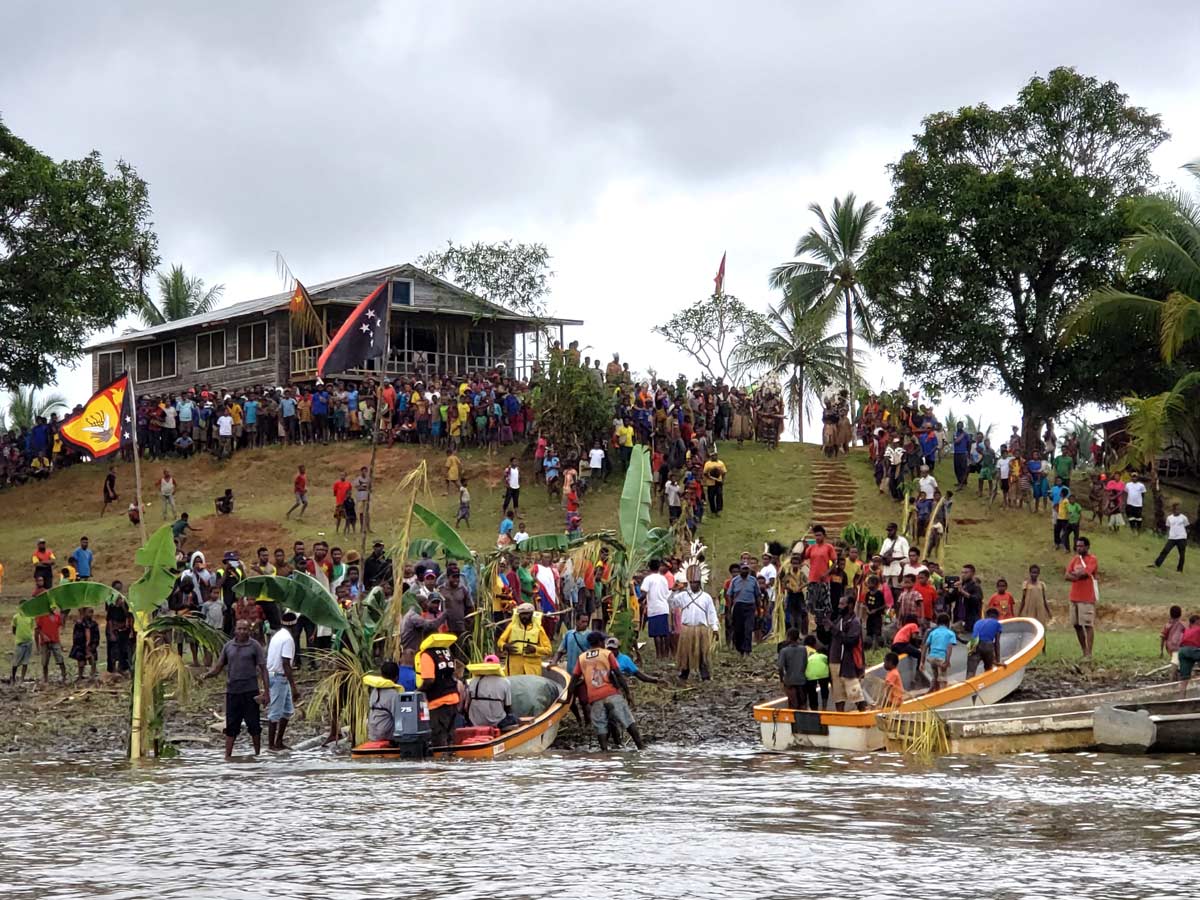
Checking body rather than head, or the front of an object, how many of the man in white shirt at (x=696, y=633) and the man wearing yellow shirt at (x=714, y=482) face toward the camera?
2

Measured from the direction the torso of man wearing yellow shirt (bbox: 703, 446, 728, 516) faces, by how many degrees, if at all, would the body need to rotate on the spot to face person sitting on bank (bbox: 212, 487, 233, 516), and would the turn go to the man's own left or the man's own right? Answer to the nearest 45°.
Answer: approximately 90° to the man's own right

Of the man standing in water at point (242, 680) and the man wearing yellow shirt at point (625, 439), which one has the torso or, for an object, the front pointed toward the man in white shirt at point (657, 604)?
the man wearing yellow shirt

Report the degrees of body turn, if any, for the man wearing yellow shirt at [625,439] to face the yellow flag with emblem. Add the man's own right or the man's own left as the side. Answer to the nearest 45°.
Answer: approximately 45° to the man's own right

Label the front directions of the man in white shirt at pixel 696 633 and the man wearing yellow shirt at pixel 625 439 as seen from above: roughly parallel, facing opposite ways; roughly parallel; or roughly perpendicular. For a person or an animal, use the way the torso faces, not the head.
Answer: roughly parallel

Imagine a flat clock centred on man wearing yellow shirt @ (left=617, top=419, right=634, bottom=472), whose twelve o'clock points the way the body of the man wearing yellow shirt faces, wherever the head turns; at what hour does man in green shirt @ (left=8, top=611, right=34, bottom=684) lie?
The man in green shirt is roughly at 1 o'clock from the man wearing yellow shirt.

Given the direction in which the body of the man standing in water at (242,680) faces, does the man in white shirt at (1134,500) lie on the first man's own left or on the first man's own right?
on the first man's own left

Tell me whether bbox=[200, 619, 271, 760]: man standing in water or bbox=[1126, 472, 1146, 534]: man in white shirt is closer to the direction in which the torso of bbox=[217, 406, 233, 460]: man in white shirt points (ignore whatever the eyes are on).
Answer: the man standing in water

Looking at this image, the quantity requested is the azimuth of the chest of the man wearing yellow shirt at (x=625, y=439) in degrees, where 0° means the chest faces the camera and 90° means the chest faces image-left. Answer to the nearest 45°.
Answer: approximately 0°

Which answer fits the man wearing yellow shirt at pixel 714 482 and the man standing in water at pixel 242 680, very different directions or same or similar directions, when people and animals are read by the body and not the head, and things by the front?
same or similar directions

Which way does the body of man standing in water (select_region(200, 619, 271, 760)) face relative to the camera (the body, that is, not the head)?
toward the camera

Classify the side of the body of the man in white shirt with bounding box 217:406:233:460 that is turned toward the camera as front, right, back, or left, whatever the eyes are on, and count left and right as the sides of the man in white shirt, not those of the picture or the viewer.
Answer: front

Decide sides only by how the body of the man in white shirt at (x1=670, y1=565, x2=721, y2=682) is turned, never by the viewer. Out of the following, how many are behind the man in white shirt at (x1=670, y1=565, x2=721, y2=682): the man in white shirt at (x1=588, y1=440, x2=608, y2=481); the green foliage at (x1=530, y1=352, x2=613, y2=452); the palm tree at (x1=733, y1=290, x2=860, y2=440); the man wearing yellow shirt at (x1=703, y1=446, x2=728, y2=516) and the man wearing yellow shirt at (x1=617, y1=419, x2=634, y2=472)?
5

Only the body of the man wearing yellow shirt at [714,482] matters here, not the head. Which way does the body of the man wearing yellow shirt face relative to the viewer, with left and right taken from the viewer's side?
facing the viewer

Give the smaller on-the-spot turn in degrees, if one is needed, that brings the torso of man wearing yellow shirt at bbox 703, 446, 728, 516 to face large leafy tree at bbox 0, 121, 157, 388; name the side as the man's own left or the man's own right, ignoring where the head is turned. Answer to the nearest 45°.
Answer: approximately 90° to the man's own right

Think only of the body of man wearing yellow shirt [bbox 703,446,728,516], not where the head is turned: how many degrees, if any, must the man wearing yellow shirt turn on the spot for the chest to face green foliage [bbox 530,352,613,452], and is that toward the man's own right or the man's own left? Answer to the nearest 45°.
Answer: approximately 135° to the man's own right
